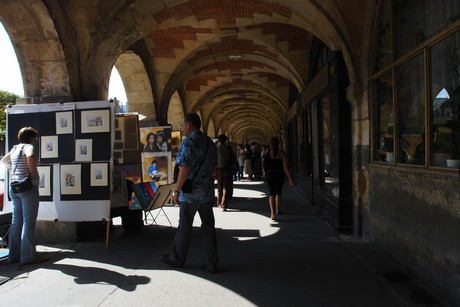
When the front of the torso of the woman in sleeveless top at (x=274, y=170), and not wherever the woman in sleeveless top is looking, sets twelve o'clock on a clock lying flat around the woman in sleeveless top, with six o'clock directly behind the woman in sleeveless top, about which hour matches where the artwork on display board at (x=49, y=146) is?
The artwork on display board is roughly at 8 o'clock from the woman in sleeveless top.

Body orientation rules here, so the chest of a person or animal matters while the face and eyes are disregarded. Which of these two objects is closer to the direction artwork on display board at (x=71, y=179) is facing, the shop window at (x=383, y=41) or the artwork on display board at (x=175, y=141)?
the shop window

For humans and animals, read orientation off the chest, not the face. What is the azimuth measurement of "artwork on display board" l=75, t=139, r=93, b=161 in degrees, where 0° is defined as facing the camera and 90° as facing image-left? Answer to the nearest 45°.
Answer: approximately 0°

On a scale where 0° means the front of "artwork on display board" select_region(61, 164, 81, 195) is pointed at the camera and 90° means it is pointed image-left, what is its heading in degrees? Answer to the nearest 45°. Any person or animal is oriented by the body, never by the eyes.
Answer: approximately 0°

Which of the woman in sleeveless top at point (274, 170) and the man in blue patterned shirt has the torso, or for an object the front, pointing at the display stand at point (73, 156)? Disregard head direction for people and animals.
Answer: the man in blue patterned shirt

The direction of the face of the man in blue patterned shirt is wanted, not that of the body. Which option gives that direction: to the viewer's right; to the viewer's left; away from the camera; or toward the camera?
to the viewer's left

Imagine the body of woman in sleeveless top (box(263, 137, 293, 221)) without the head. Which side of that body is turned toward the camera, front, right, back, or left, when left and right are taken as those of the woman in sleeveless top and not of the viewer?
back
